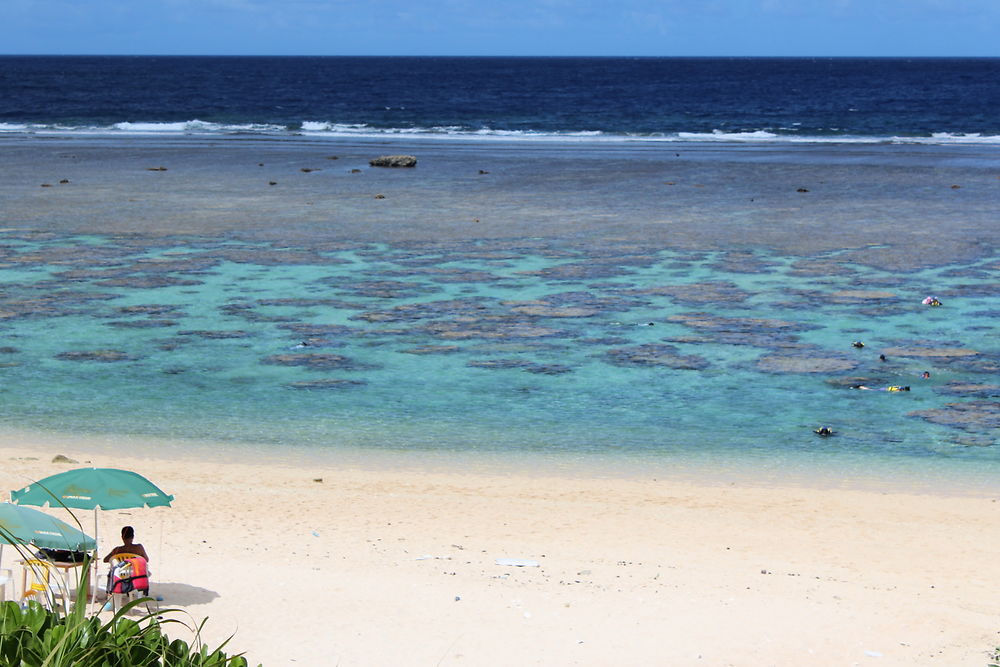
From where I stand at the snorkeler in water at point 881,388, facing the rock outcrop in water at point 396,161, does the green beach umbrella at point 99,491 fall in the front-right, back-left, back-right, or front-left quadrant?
back-left

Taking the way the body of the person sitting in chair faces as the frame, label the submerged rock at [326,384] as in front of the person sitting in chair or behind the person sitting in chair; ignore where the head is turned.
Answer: in front

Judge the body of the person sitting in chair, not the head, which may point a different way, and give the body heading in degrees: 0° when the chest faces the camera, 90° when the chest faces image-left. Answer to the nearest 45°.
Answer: approximately 180°

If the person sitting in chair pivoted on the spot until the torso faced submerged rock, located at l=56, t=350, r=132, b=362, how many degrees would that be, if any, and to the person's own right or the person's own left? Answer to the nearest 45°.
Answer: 0° — they already face it

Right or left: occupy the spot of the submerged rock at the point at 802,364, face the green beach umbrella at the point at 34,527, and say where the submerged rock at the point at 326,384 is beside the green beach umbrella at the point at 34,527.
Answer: right

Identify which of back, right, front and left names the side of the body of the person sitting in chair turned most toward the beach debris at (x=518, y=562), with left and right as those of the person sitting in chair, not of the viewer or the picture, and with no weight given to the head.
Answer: right

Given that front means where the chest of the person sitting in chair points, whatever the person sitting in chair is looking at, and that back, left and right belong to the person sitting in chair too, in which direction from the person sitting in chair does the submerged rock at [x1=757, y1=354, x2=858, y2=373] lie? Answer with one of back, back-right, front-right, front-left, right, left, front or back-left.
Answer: front-right

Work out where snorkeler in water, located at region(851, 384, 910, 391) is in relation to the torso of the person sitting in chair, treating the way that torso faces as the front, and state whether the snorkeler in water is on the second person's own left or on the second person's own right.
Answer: on the second person's own right

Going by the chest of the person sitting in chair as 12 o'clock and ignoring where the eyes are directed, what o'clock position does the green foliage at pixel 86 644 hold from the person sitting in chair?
The green foliage is roughly at 6 o'clock from the person sitting in chair.

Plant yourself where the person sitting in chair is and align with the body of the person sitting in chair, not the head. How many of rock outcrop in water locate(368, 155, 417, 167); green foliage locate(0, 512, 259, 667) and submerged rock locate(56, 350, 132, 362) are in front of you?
2
